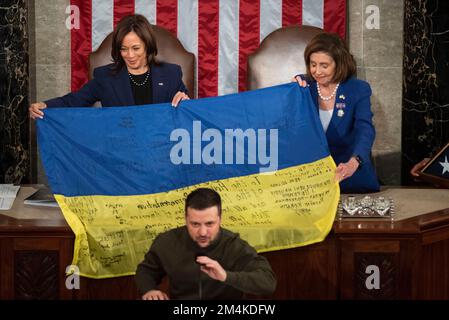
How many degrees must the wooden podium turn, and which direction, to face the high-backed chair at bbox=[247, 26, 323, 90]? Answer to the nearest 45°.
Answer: approximately 180°

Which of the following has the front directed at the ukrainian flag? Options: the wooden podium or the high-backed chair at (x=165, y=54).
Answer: the high-backed chair

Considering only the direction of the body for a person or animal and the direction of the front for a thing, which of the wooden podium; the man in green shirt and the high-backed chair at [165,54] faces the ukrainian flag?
the high-backed chair

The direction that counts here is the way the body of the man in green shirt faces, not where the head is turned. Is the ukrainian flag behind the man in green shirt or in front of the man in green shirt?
behind

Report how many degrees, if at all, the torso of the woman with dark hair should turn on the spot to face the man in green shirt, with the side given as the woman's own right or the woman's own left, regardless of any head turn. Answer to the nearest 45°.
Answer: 0° — they already face them

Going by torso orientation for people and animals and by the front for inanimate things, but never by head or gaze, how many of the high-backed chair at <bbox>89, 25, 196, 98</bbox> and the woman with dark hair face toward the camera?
2

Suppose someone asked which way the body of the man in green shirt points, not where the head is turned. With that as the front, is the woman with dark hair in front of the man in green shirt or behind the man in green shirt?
behind

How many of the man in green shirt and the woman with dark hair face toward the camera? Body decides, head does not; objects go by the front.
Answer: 2

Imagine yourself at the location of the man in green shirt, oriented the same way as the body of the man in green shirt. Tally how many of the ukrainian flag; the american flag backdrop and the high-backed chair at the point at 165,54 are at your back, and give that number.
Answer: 3
